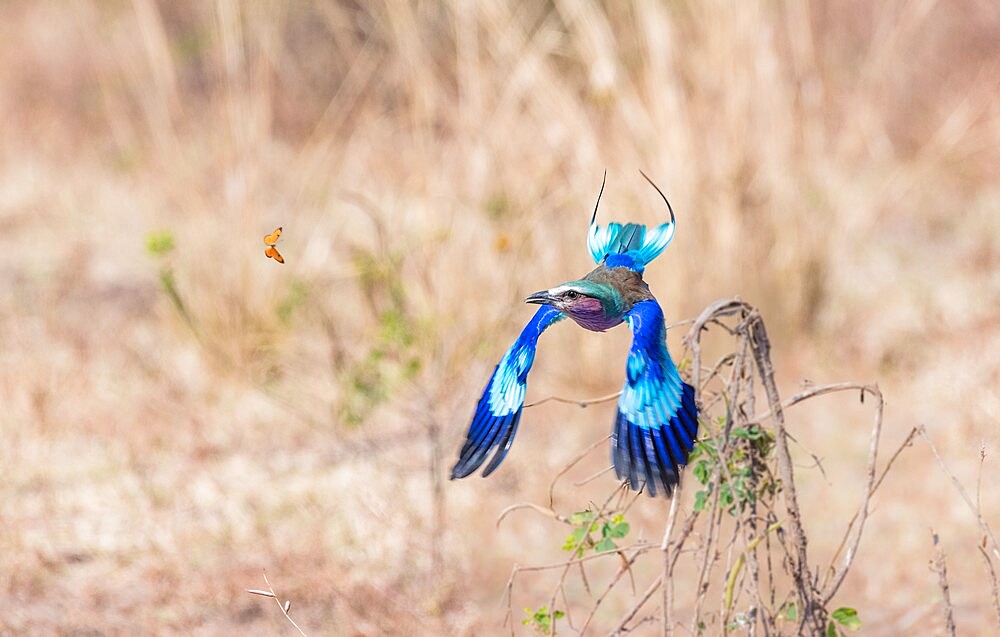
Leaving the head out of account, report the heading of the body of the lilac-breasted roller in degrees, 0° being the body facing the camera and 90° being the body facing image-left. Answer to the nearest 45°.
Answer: approximately 45°
